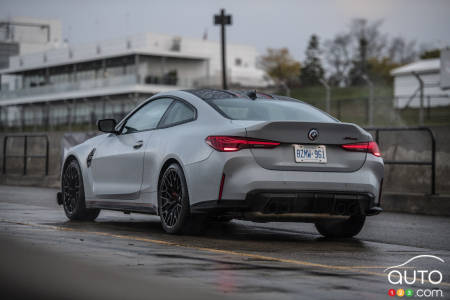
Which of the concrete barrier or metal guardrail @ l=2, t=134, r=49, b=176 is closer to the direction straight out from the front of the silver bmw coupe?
the metal guardrail

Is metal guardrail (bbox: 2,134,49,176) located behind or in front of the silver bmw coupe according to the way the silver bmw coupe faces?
in front

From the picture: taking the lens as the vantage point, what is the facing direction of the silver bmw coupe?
facing away from the viewer and to the left of the viewer

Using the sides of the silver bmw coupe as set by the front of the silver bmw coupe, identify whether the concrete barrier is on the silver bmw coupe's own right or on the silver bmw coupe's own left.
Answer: on the silver bmw coupe's own right
